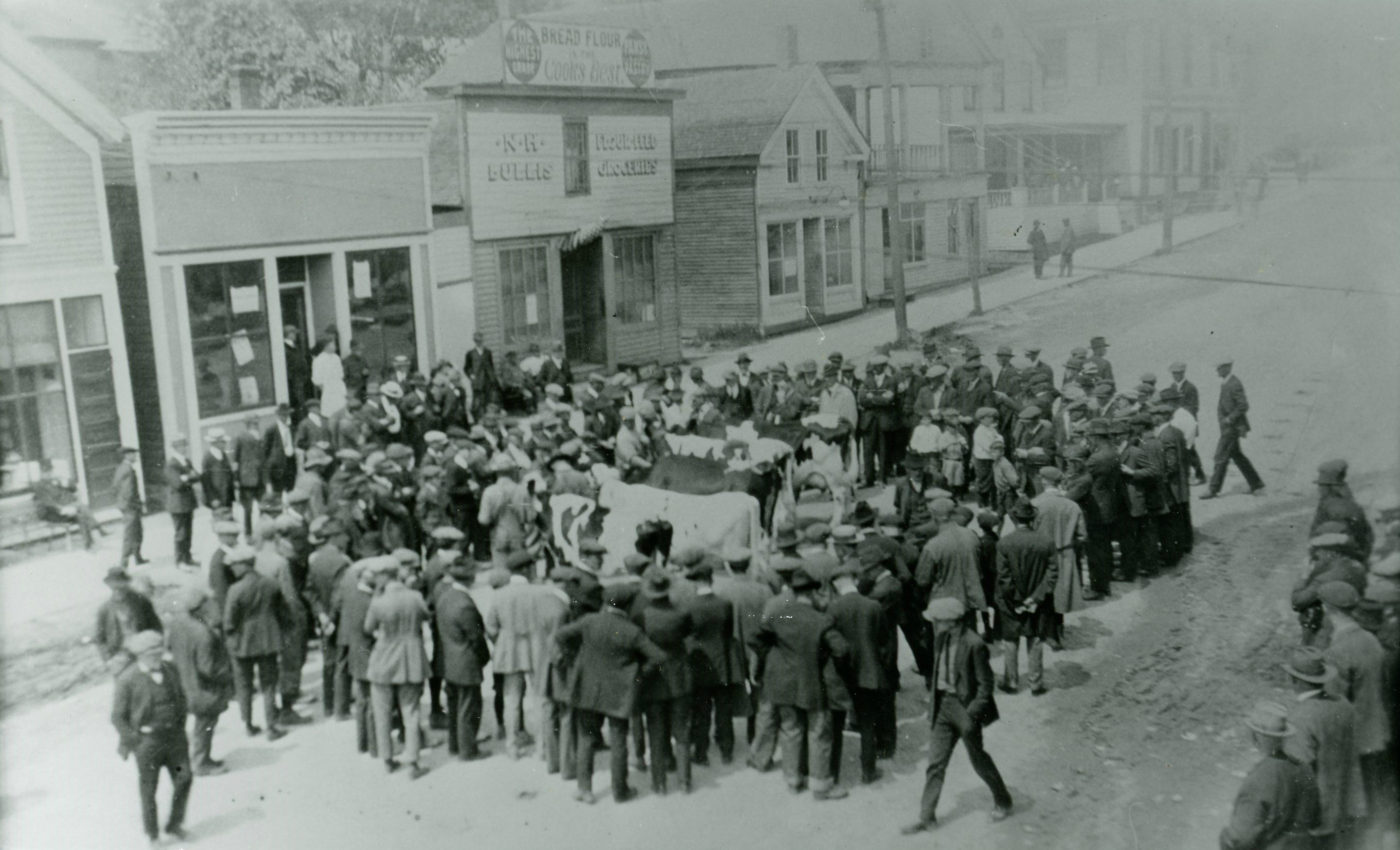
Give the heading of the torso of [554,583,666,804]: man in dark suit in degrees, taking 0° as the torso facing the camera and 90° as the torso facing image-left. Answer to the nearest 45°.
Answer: approximately 180°

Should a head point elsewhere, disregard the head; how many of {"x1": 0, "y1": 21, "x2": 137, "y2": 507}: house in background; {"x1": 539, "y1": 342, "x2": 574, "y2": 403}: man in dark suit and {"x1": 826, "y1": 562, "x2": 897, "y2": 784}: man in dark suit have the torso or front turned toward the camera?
2

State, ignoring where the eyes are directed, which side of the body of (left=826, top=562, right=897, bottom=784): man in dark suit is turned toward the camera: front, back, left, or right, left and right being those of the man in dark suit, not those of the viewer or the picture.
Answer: back

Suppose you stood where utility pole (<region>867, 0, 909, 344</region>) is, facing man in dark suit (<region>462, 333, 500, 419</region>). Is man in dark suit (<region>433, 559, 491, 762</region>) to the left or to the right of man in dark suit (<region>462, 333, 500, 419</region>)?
left

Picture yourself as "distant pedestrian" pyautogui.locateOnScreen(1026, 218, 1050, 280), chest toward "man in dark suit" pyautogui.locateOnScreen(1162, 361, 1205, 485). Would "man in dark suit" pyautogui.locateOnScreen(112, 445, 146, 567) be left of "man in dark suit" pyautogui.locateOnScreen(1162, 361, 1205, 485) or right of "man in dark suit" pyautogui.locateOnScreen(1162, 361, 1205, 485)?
right

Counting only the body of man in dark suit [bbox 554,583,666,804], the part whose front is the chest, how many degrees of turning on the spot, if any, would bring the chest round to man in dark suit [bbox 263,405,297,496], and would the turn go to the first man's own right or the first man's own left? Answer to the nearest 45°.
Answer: approximately 45° to the first man's own left

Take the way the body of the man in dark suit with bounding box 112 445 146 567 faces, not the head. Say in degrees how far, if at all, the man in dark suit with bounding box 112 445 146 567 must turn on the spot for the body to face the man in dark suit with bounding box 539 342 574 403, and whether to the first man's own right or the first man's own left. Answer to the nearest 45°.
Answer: approximately 45° to the first man's own left
